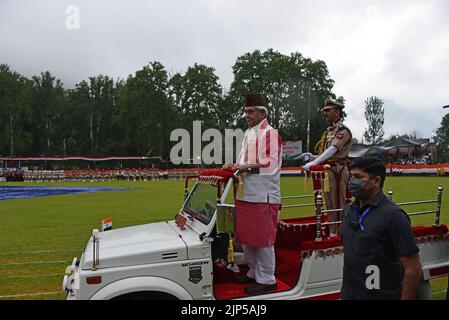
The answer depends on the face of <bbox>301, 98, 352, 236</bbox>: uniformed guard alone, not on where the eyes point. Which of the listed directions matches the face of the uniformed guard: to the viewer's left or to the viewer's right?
to the viewer's left

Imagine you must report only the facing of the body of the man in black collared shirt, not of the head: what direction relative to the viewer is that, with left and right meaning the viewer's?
facing the viewer and to the left of the viewer

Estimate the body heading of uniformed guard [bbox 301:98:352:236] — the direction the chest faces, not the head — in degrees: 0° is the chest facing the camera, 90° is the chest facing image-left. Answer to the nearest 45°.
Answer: approximately 90°

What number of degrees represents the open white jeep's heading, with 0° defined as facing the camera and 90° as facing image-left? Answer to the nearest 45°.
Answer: approximately 90°

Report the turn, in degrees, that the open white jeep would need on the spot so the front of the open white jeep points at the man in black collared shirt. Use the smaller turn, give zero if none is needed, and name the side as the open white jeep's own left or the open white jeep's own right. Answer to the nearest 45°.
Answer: approximately 135° to the open white jeep's own left

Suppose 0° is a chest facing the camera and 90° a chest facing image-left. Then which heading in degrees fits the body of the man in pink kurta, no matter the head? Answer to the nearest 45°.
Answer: approximately 45°

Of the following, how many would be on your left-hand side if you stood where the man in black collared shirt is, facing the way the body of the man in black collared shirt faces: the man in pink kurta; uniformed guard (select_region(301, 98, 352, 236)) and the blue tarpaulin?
0

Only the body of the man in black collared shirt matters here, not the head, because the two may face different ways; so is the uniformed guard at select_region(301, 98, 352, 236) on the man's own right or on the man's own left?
on the man's own right

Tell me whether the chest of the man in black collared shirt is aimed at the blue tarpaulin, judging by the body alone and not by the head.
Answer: no

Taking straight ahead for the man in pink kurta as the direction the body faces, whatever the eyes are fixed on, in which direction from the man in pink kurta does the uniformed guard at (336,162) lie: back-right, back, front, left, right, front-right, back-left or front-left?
back

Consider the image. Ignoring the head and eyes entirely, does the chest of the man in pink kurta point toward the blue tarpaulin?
no

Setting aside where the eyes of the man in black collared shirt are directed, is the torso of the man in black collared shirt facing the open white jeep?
no

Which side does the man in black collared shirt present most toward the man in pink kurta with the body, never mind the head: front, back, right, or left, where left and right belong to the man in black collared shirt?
right
